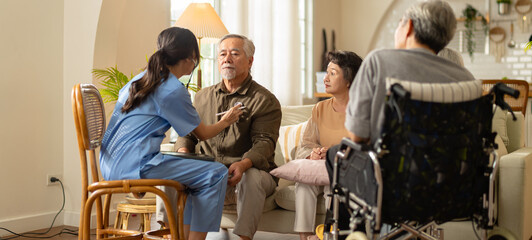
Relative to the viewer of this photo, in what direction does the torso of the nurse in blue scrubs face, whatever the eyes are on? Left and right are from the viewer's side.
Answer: facing away from the viewer and to the right of the viewer

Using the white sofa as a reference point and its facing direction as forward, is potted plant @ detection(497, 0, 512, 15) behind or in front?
behind

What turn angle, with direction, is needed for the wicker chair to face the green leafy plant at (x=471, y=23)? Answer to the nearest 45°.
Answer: approximately 45° to its left

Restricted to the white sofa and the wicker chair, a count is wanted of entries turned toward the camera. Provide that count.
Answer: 1

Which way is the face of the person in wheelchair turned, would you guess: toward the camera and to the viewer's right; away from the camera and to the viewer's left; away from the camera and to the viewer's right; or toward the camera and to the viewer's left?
away from the camera and to the viewer's left

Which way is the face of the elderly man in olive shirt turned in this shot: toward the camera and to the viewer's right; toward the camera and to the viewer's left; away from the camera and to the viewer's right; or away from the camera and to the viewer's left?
toward the camera and to the viewer's left

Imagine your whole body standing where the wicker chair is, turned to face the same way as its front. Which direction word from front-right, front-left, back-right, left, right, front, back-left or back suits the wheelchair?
front-right

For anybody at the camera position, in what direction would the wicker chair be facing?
facing to the right of the viewer
